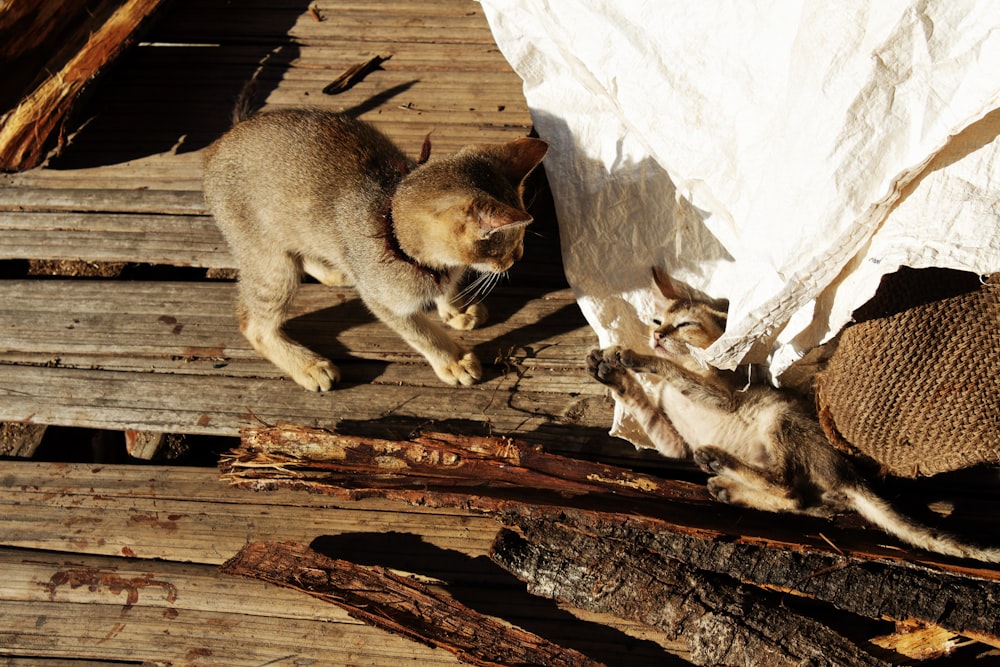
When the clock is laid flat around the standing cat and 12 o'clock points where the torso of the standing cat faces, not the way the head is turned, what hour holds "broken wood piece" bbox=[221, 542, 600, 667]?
The broken wood piece is roughly at 3 o'clock from the standing cat.

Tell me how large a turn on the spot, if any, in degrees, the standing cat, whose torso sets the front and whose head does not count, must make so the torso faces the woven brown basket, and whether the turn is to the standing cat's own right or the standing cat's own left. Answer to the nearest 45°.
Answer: approximately 45° to the standing cat's own right

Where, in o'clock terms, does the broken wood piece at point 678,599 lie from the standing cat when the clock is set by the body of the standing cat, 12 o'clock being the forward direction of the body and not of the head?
The broken wood piece is roughly at 2 o'clock from the standing cat.

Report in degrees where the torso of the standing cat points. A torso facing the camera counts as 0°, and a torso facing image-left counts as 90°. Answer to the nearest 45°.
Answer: approximately 270°

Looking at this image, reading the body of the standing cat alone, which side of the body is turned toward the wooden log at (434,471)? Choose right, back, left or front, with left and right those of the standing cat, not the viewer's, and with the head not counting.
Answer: right

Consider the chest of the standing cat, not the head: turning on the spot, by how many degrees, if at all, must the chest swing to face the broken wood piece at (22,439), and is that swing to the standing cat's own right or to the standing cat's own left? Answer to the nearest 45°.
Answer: approximately 180°

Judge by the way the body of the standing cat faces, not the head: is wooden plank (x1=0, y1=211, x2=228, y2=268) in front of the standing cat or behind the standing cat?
behind

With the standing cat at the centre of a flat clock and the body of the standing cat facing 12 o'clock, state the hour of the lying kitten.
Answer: The lying kitten is roughly at 1 o'clock from the standing cat.

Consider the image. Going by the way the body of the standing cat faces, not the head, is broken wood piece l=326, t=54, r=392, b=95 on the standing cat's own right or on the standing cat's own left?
on the standing cat's own left
